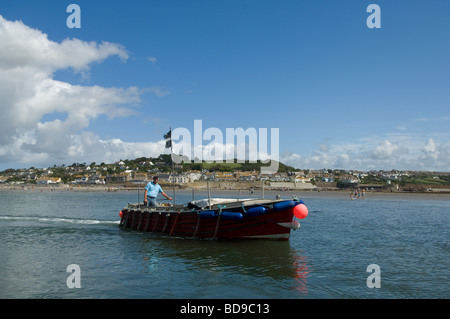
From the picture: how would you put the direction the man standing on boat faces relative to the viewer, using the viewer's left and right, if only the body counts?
facing the viewer and to the right of the viewer
